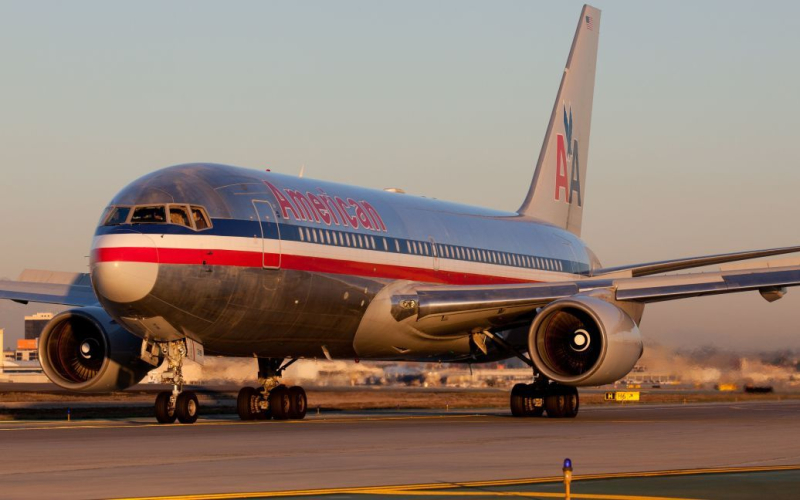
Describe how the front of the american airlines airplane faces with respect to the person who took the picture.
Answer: facing the viewer and to the left of the viewer
